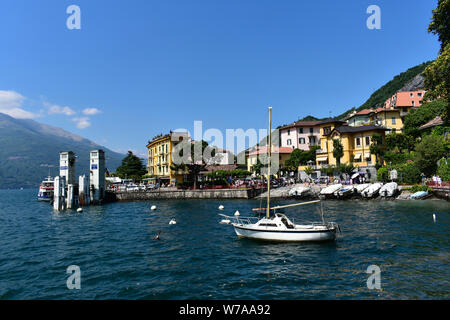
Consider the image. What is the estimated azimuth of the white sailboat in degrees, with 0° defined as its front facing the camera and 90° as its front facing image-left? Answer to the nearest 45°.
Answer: approximately 90°

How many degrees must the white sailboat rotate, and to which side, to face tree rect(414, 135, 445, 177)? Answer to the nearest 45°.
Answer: approximately 135° to its right

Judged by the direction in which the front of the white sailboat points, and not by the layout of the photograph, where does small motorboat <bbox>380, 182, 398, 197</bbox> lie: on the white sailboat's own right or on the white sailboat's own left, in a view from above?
on the white sailboat's own right

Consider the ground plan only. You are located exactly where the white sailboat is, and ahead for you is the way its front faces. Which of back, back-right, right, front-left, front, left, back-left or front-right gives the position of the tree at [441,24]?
back-right

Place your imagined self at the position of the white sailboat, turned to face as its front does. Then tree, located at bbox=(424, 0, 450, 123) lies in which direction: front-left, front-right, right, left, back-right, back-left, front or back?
back-right

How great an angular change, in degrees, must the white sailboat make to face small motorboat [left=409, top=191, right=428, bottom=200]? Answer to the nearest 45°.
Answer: approximately 135° to its right
